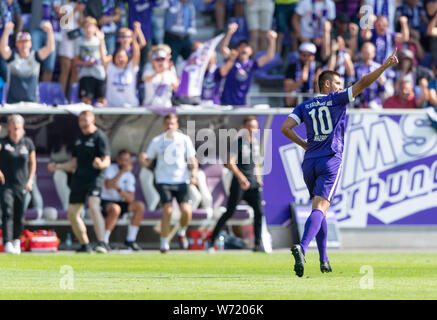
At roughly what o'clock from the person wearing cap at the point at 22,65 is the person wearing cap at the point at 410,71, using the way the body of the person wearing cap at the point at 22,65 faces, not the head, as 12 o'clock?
the person wearing cap at the point at 410,71 is roughly at 9 o'clock from the person wearing cap at the point at 22,65.

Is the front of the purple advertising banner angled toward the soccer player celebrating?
yes

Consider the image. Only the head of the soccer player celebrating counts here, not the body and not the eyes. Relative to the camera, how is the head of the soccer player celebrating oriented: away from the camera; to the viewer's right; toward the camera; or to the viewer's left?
to the viewer's right

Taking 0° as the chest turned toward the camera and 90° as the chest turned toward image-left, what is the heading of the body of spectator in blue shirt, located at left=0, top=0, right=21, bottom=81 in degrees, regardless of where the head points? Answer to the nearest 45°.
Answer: approximately 0°

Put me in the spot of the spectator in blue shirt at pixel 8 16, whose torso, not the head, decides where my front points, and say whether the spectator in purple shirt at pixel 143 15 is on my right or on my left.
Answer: on my left
